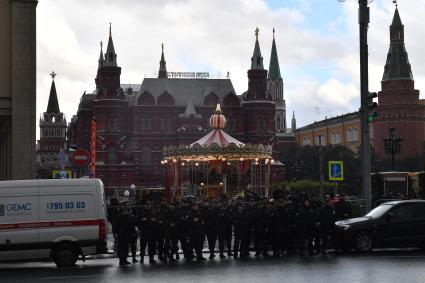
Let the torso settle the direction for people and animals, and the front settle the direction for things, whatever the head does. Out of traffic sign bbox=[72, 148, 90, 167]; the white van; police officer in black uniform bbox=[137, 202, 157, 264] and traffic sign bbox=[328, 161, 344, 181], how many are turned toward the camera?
3

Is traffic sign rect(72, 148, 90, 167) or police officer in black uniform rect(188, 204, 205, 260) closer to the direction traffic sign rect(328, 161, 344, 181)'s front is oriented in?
the police officer in black uniform

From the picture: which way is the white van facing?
to the viewer's left

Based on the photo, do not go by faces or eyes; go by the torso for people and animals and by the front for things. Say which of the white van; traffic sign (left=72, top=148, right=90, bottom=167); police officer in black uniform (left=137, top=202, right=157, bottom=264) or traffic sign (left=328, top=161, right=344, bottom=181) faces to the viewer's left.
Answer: the white van

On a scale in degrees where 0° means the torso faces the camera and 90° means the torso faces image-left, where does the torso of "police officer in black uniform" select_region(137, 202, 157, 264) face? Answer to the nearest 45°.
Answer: approximately 0°

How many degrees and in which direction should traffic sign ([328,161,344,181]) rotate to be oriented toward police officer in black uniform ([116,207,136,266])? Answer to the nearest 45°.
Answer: approximately 45° to its right

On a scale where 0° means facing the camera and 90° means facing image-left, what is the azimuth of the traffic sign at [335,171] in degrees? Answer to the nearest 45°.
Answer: approximately 0°

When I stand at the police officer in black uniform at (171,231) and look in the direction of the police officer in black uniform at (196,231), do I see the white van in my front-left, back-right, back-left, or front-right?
back-right

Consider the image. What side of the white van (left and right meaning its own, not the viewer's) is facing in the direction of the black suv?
back
